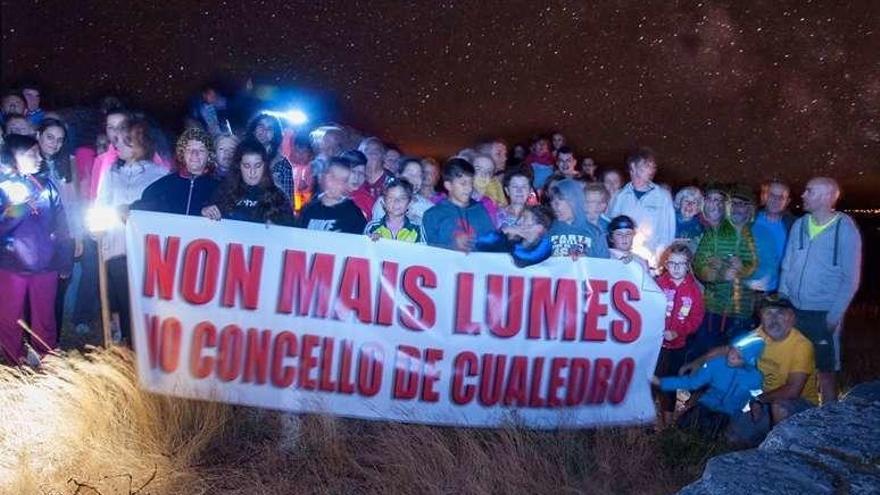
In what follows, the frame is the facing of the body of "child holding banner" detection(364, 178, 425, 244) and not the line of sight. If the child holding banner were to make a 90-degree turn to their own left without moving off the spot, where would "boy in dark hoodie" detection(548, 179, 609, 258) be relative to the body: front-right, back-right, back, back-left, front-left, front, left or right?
front

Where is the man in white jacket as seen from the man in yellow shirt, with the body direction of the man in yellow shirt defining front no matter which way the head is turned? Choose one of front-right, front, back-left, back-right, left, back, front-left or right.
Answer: right

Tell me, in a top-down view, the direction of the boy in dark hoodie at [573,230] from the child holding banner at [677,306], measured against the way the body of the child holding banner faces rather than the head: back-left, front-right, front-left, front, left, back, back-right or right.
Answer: right

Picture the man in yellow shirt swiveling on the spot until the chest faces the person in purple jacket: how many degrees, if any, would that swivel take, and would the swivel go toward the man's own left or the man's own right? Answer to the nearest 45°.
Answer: approximately 45° to the man's own right

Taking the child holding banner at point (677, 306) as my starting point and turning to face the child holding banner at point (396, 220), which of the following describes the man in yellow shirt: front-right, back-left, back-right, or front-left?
back-left

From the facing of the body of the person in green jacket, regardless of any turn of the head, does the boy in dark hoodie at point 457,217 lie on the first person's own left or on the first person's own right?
on the first person's own right

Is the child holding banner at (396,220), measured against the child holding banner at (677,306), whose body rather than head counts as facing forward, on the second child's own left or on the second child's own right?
on the second child's own right

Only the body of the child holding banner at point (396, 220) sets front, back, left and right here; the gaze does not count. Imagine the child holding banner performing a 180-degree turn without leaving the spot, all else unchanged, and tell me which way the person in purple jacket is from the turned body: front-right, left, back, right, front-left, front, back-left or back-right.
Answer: left

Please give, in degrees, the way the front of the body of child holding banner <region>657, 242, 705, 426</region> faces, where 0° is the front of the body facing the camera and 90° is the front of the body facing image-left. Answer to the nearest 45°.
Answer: approximately 0°

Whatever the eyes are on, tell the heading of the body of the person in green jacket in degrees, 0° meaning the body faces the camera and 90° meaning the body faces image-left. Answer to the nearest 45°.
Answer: approximately 0°

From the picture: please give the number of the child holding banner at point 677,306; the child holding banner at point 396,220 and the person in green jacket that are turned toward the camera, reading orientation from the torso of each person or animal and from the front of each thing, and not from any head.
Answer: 3
